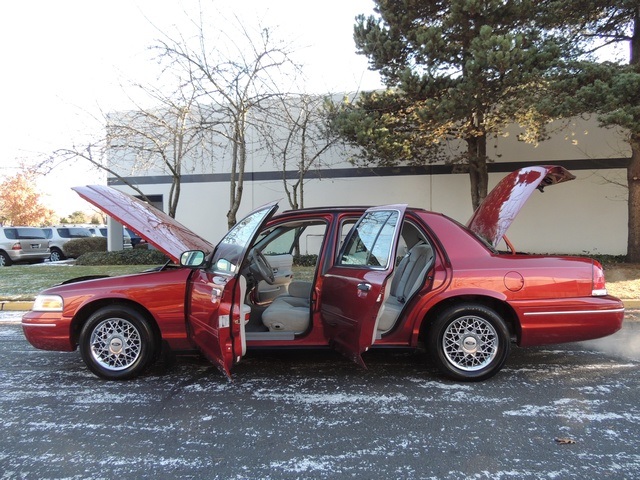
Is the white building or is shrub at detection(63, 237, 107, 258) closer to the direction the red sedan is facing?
the shrub

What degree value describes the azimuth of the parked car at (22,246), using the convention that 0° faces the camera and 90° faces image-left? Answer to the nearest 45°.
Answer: approximately 135°

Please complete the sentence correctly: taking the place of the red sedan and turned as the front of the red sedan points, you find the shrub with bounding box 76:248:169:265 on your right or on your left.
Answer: on your right

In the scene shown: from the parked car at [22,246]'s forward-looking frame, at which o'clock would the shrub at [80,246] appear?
The shrub is roughly at 4 o'clock from the parked car.

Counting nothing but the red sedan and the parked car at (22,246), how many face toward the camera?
0

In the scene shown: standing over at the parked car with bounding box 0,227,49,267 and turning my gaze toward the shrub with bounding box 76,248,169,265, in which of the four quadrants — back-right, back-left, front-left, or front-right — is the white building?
front-left

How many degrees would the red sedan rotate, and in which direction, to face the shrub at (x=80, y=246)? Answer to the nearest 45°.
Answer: approximately 45° to its right

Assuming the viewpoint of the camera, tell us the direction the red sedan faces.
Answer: facing to the left of the viewer

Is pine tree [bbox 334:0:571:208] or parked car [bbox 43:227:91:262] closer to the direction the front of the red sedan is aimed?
the parked car

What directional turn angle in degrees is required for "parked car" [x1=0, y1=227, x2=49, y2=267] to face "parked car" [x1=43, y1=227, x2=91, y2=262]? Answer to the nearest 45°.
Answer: approximately 90° to its right
